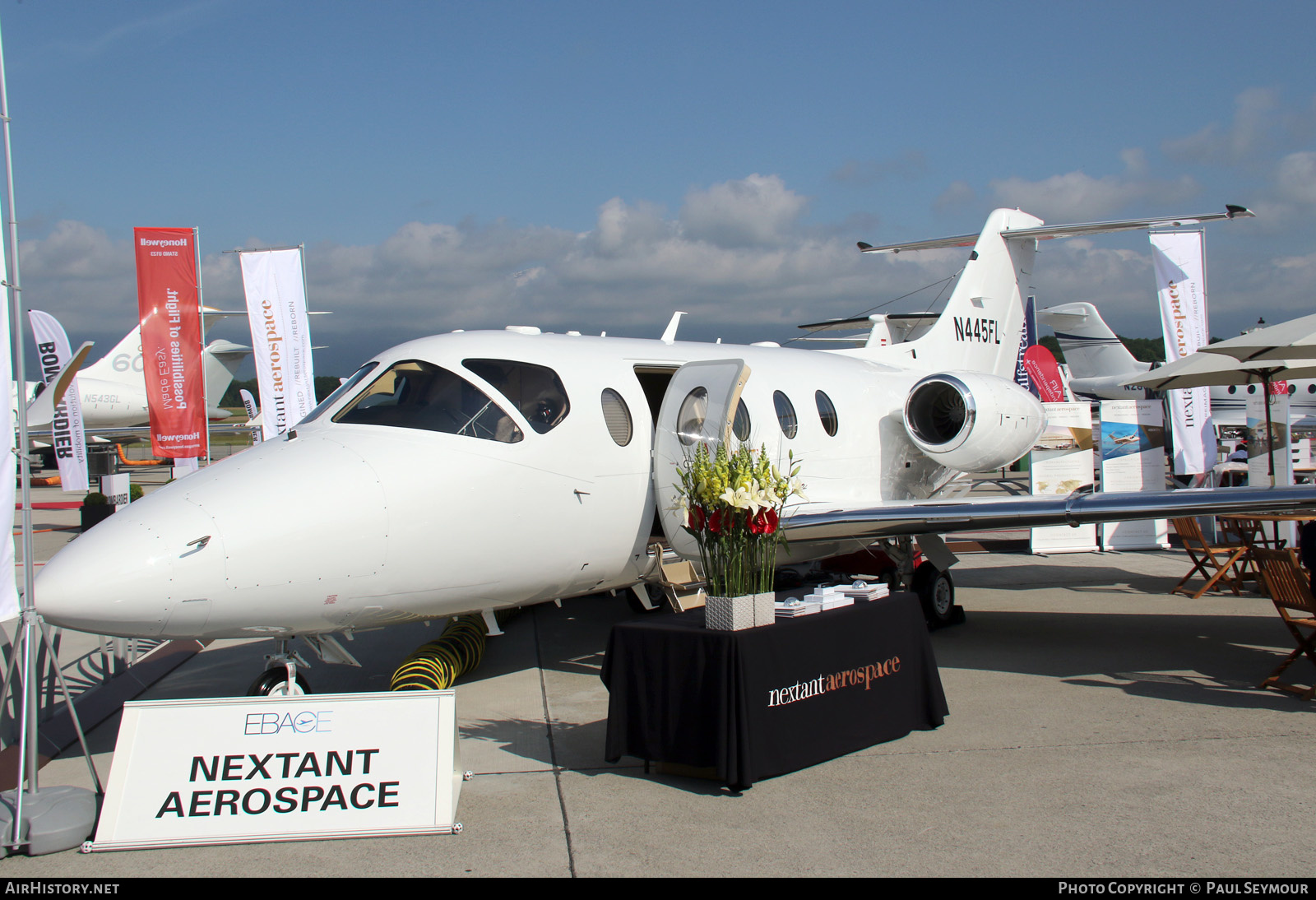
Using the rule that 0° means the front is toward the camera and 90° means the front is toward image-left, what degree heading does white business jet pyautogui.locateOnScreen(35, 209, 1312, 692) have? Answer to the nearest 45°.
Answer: approximately 45°

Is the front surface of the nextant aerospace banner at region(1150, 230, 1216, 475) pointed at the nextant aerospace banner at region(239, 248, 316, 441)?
no

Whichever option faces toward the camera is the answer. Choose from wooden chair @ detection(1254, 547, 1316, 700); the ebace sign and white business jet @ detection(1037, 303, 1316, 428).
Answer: the ebace sign

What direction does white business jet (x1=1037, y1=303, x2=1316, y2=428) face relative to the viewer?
to the viewer's right

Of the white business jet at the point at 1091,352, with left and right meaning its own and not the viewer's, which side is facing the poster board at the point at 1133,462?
right

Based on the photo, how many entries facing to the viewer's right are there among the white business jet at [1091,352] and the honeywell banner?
1

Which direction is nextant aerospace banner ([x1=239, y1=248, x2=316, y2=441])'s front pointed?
toward the camera

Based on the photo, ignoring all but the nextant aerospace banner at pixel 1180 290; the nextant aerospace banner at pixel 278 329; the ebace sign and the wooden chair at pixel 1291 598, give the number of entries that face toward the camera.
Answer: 3

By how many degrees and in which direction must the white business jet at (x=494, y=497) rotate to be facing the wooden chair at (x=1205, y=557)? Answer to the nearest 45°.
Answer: approximately 180°

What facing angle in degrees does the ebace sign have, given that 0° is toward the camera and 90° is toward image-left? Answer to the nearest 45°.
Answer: approximately 0°

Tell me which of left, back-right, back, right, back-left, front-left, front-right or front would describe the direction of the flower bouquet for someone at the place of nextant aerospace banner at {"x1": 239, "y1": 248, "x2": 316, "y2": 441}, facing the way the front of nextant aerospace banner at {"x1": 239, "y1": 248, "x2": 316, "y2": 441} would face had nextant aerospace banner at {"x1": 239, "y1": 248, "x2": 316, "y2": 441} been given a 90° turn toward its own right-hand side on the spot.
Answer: left
